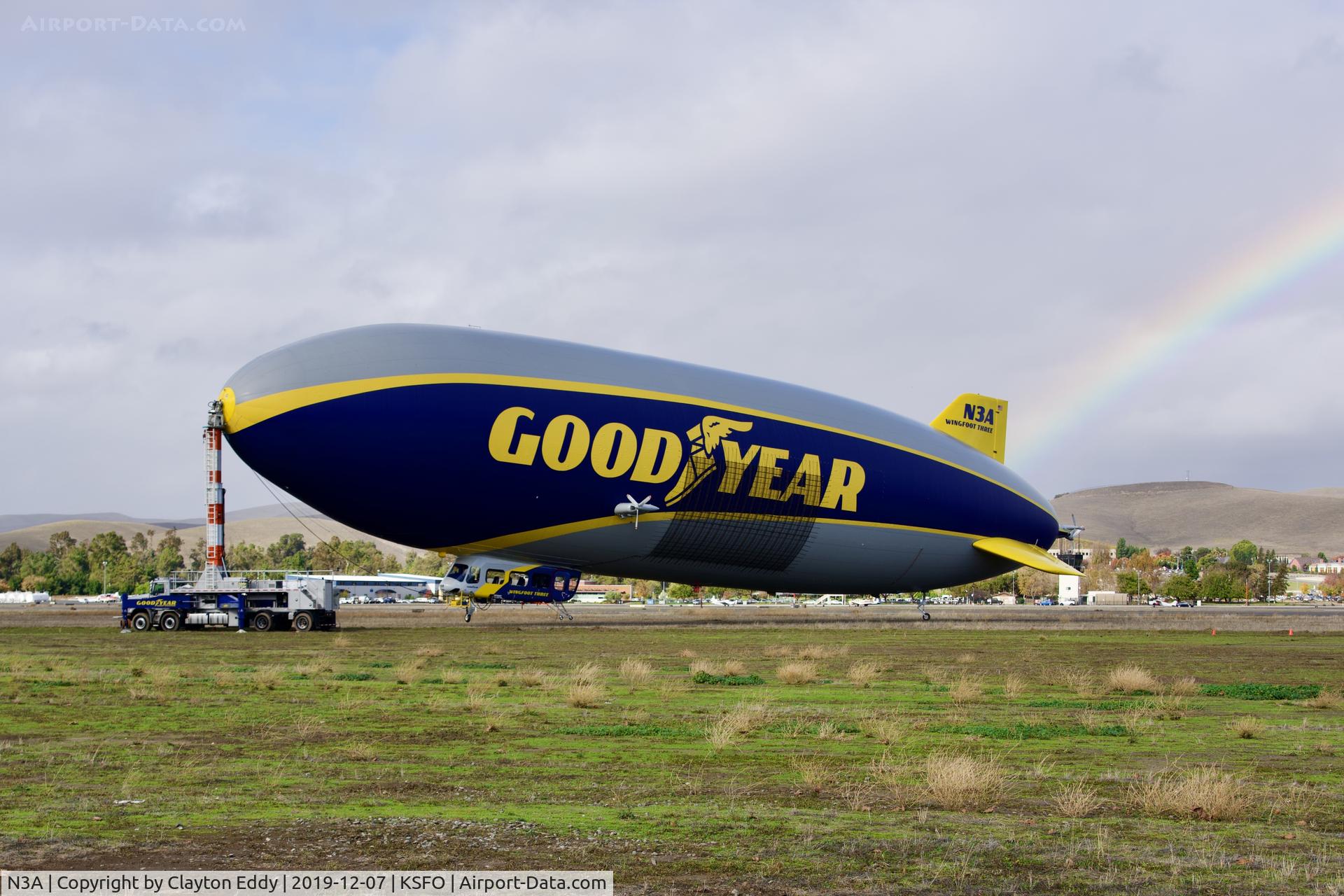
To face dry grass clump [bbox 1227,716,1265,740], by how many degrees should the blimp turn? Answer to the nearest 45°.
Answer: approximately 90° to its left

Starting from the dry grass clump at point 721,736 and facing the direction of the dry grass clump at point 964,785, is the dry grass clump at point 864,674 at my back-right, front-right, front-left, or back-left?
back-left

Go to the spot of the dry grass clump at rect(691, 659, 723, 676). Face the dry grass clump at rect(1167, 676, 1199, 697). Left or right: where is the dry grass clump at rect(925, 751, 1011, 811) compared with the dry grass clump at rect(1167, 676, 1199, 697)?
right

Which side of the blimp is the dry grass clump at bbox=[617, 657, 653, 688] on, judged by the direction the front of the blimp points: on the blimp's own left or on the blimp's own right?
on the blimp's own left

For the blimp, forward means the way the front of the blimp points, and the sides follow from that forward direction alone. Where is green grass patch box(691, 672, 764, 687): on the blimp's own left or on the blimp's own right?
on the blimp's own left

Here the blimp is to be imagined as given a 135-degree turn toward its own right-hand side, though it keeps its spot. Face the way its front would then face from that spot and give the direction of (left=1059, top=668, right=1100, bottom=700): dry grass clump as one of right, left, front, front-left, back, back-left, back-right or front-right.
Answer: back-right

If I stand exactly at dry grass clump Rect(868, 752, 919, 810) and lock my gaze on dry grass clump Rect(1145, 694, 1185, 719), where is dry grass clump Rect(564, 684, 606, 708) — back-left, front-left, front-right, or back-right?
front-left

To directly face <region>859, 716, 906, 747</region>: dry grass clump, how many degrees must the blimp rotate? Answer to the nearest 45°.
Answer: approximately 45° to its left

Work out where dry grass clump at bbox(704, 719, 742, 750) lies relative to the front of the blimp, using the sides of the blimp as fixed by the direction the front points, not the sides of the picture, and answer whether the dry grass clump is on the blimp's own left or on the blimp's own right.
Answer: on the blimp's own left

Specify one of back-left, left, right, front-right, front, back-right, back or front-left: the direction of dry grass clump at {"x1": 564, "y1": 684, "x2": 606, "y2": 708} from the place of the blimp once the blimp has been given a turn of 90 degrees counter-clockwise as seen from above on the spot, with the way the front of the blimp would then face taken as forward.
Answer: front-right

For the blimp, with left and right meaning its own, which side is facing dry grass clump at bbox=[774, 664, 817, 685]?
left

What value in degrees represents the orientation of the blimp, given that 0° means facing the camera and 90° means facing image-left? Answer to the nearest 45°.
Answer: approximately 45°

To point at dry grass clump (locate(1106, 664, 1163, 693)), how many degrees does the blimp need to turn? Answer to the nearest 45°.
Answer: approximately 90° to its left

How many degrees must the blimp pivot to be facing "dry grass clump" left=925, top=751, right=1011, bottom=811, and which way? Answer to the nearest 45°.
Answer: approximately 45° to its left

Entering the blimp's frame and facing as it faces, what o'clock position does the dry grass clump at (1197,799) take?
The dry grass clump is roughly at 10 o'clock from the blimp.

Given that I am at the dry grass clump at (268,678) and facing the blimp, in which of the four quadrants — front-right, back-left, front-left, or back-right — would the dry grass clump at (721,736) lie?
back-right
